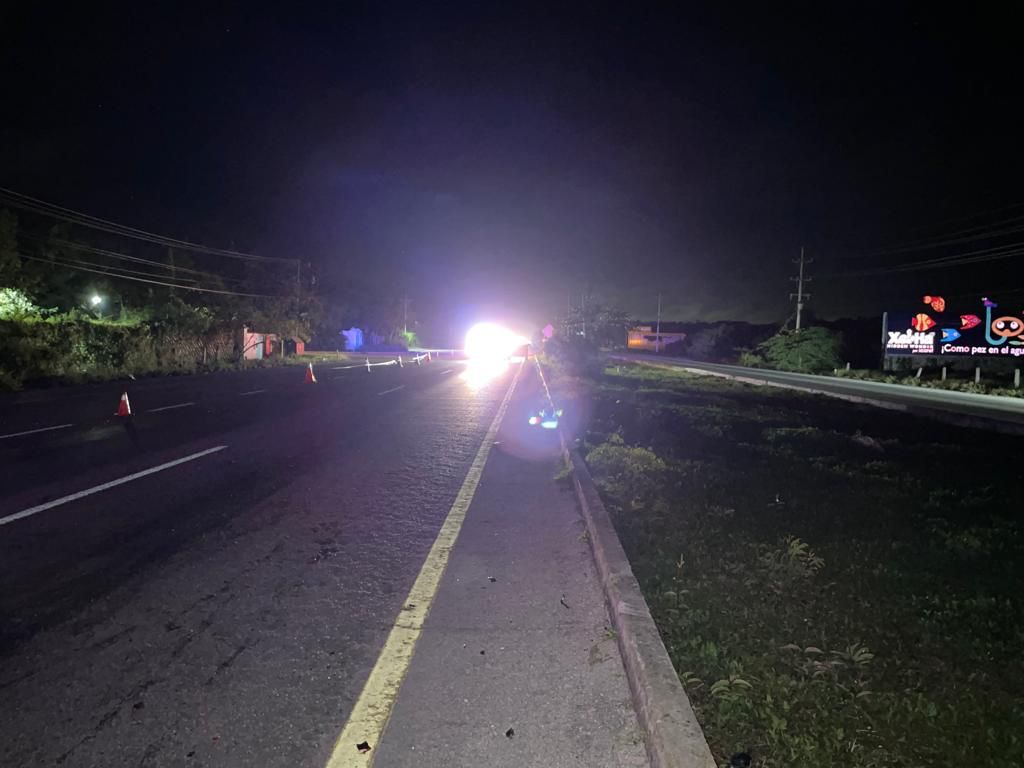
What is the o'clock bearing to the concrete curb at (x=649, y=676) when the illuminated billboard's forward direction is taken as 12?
The concrete curb is roughly at 12 o'clock from the illuminated billboard.

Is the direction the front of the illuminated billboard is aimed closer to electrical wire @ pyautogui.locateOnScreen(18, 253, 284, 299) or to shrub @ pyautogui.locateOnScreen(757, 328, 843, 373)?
the electrical wire

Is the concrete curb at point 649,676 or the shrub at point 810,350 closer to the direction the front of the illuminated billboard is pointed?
the concrete curb

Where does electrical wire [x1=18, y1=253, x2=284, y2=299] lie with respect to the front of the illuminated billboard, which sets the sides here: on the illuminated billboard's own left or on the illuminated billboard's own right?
on the illuminated billboard's own right

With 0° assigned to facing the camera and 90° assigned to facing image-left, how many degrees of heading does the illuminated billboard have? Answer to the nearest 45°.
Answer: approximately 0°

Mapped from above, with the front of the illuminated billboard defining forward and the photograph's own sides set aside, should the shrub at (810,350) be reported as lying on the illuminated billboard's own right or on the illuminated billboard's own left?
on the illuminated billboard's own right

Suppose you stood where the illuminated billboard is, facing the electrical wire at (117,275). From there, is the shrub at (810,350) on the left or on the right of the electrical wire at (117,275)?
right

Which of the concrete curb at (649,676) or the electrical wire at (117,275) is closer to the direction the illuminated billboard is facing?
the concrete curb
